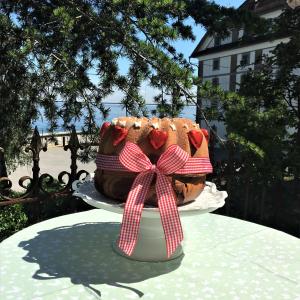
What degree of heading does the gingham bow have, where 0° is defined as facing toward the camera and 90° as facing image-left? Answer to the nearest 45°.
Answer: approximately 0°

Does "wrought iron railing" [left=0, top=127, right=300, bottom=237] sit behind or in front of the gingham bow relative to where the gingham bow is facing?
behind

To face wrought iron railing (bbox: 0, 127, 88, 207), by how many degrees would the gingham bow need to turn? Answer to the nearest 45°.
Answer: approximately 135° to its right
